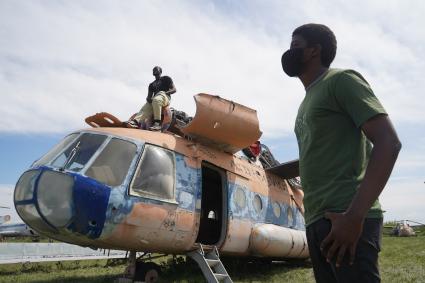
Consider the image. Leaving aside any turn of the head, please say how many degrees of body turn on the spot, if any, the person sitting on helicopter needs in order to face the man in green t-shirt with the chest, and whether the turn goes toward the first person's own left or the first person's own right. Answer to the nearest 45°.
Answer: approximately 45° to the first person's own left

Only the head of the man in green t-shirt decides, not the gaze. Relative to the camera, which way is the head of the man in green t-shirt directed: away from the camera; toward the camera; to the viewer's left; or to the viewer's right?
to the viewer's left

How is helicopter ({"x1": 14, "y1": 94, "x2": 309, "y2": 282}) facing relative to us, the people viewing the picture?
facing the viewer and to the left of the viewer

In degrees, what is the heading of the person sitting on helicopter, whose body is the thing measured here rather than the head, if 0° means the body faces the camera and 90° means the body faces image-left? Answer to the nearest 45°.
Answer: approximately 45°

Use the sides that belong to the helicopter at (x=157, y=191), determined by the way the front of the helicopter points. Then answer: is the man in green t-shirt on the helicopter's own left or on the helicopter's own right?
on the helicopter's own left
